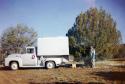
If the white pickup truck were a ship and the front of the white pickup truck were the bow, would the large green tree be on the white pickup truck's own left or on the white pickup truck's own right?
on the white pickup truck's own right

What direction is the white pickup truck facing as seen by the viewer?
to the viewer's left

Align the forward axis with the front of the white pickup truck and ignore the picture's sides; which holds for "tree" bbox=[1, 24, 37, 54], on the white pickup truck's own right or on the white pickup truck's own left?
on the white pickup truck's own right

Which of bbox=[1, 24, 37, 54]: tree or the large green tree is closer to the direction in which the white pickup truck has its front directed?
the tree
